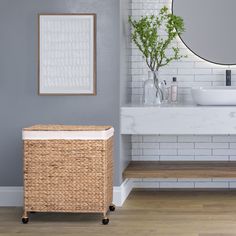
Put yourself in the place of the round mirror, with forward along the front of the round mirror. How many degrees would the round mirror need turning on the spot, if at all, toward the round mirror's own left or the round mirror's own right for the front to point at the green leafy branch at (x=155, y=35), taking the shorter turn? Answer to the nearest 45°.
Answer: approximately 45° to the round mirror's own right

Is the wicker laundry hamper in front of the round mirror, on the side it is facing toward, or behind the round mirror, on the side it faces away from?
in front

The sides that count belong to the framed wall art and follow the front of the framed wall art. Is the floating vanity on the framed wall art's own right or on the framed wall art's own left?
on the framed wall art's own left

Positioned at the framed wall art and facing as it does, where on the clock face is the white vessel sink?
The white vessel sink is roughly at 9 o'clock from the framed wall art.

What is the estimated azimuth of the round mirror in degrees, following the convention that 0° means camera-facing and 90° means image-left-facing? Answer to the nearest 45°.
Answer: approximately 0°
